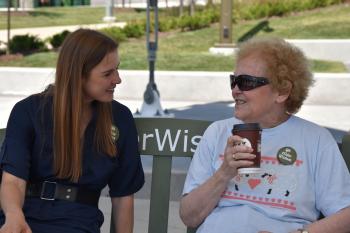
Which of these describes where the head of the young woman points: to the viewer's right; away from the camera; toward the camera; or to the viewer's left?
to the viewer's right

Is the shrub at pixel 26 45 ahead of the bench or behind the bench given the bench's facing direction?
behind

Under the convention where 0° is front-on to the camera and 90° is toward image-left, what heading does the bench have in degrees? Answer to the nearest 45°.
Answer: approximately 0°

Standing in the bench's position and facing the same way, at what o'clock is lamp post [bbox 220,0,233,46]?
The lamp post is roughly at 6 o'clock from the bench.
